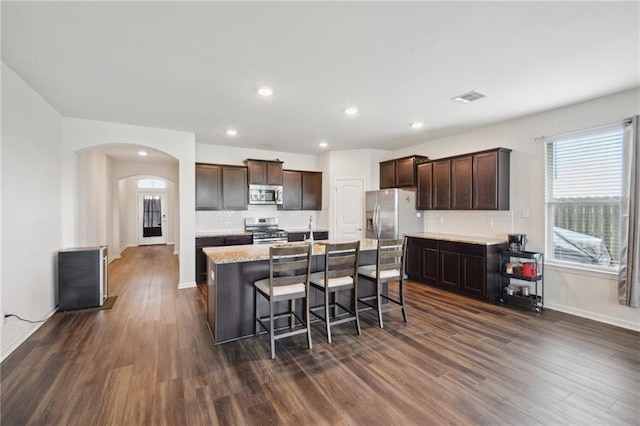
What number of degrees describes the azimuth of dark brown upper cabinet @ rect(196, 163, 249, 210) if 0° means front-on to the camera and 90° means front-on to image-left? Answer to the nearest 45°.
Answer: approximately 0°

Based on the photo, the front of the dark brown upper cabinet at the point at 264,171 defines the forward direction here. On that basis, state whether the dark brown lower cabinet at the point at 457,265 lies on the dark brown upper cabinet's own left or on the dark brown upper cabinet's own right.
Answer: on the dark brown upper cabinet's own left

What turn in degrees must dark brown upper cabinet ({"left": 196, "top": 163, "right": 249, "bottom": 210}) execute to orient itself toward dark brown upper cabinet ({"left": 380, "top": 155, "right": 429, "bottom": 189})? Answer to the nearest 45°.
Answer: approximately 90° to its left

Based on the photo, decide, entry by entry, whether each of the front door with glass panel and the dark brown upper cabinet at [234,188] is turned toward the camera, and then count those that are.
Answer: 2

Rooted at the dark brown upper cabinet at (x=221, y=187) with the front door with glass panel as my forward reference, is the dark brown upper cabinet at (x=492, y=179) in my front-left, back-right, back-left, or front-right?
back-right

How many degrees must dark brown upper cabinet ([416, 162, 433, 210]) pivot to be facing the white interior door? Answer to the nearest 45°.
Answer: approximately 45° to its right

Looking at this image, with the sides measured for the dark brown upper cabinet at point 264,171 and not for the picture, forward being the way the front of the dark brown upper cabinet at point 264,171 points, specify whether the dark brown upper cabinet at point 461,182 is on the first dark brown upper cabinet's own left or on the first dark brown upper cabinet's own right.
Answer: on the first dark brown upper cabinet's own left
